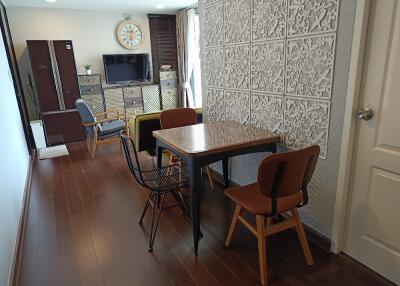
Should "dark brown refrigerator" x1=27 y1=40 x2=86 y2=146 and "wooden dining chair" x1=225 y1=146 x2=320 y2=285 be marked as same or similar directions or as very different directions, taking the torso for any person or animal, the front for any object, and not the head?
very different directions

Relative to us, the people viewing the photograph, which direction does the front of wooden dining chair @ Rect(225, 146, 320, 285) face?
facing away from the viewer and to the left of the viewer

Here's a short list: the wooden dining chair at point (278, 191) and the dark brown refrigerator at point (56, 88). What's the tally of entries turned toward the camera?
1

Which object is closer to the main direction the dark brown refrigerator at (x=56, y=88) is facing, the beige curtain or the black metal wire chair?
the black metal wire chair

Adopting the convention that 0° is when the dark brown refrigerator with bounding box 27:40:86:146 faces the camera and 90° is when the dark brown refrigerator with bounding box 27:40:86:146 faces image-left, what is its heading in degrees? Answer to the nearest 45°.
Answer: approximately 0°

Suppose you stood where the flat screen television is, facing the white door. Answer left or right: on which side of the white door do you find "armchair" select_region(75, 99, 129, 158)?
right
